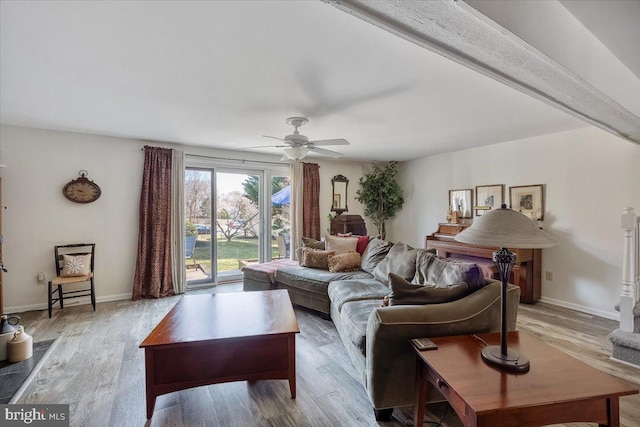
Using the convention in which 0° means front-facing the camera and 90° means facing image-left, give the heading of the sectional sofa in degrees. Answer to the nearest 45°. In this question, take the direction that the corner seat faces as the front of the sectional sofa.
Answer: approximately 45°

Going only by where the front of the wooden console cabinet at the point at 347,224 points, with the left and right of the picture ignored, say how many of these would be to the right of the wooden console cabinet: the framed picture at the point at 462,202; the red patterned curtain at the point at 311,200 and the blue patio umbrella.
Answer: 2

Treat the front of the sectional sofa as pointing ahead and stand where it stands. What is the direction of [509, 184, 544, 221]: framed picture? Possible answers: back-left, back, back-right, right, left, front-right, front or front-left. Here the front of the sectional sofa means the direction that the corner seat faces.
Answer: back

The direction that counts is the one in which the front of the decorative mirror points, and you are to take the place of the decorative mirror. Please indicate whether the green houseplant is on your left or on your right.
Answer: on your left

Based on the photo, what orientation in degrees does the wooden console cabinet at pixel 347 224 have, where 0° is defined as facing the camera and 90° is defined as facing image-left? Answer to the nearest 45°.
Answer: approximately 0°

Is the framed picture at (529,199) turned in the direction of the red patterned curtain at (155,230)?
yes
